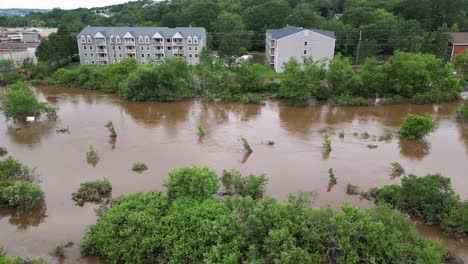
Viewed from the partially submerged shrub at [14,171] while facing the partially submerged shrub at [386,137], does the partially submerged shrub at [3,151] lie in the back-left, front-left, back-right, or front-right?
back-left

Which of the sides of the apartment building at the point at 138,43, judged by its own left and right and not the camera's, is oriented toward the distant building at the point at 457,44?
left

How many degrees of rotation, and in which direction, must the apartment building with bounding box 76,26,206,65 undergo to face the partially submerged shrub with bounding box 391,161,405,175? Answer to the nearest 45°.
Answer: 0° — it already faces it

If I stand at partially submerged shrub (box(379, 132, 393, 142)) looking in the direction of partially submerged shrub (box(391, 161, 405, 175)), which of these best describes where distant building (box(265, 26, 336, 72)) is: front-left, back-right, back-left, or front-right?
back-right

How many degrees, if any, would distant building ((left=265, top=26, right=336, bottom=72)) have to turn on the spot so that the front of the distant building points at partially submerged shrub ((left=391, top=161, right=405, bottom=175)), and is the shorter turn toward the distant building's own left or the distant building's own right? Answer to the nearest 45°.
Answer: approximately 90° to the distant building's own left

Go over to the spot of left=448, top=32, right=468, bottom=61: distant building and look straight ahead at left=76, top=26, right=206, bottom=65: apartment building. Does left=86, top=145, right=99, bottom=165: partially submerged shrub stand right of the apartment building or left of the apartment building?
left

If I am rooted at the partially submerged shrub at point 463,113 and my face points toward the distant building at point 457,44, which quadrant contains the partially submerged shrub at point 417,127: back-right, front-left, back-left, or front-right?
back-left
